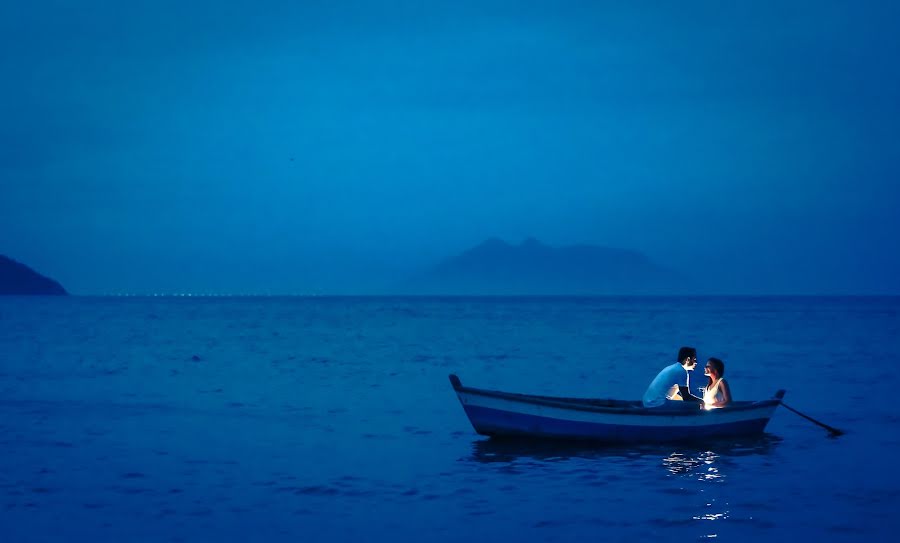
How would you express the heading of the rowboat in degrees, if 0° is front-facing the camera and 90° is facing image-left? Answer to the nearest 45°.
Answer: approximately 90°

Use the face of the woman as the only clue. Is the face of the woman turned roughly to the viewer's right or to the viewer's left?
to the viewer's left

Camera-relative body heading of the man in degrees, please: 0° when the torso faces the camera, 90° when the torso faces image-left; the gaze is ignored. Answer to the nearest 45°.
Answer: approximately 270°

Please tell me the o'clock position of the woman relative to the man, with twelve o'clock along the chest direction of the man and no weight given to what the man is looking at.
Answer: The woman is roughly at 11 o'clock from the man.

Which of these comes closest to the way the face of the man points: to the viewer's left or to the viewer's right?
to the viewer's right
